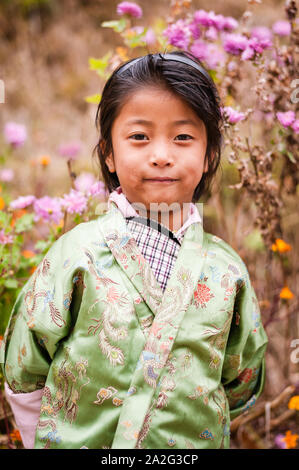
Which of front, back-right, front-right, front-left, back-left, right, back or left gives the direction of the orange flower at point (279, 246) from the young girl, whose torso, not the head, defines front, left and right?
back-left

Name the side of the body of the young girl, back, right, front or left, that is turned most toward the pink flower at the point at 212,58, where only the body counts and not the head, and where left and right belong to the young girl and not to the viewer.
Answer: back

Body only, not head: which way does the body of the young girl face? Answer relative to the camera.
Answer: toward the camera

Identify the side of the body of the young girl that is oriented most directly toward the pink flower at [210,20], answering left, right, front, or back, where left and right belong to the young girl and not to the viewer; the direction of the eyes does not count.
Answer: back

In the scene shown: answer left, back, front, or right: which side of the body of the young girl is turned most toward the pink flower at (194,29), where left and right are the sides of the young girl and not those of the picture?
back

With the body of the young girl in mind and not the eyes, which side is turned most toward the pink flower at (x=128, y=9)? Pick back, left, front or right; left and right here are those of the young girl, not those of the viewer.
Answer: back

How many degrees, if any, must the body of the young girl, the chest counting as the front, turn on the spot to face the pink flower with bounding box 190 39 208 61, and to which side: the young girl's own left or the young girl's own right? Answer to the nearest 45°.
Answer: approximately 180°

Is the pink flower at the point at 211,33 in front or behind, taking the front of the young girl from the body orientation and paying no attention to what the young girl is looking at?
behind

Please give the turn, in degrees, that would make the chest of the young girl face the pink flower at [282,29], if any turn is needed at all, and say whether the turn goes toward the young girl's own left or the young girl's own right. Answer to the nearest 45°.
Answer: approximately 135° to the young girl's own left
